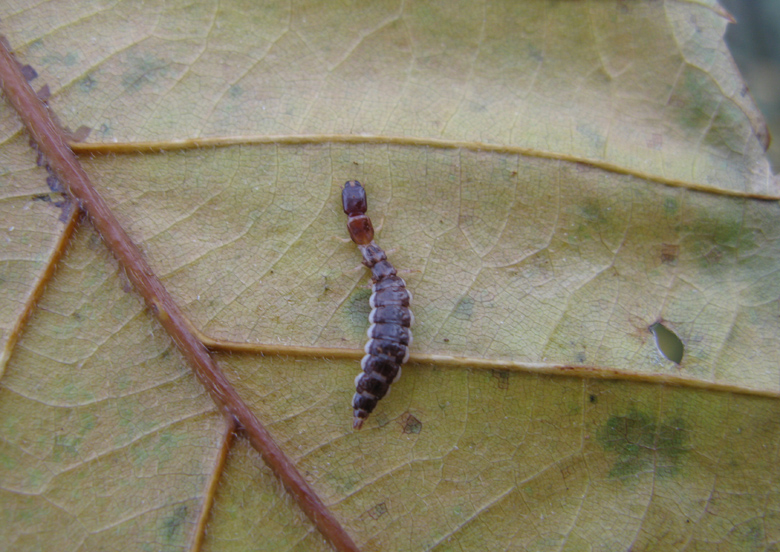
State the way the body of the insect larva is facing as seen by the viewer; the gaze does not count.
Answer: away from the camera

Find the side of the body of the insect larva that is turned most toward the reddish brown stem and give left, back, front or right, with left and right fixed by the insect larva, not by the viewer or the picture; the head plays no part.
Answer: left
